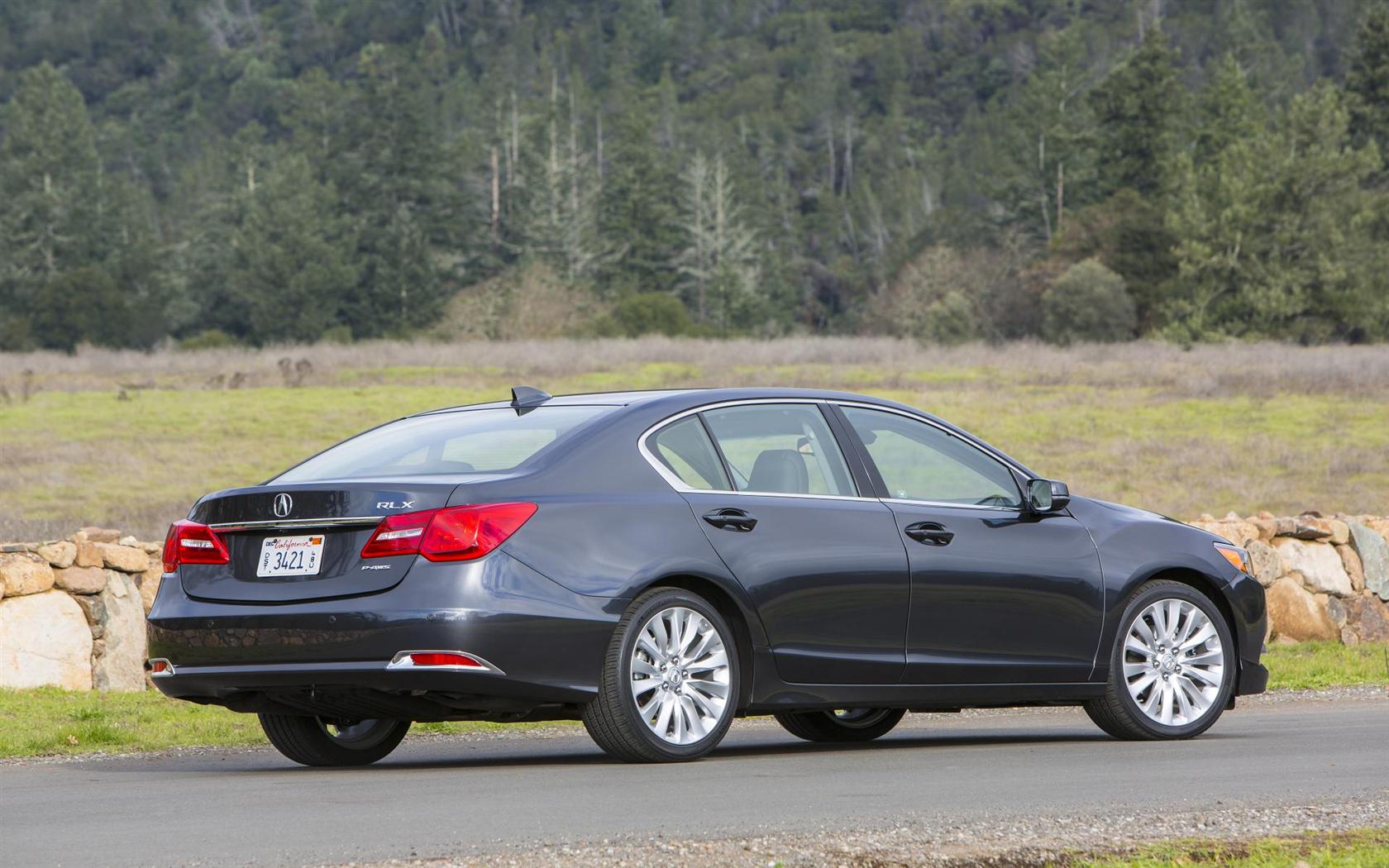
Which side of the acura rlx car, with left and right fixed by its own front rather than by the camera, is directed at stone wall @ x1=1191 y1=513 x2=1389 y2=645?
front

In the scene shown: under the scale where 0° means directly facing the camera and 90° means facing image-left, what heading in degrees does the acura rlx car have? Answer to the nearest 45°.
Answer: approximately 225°
